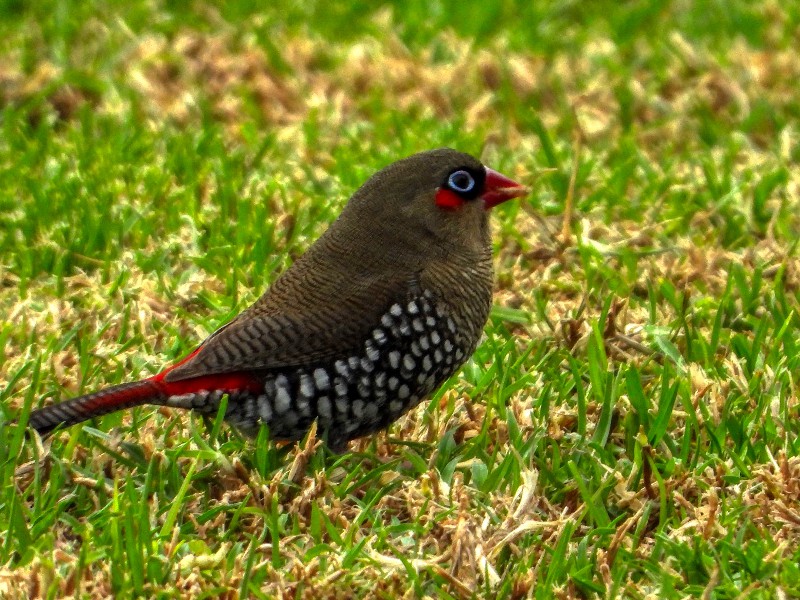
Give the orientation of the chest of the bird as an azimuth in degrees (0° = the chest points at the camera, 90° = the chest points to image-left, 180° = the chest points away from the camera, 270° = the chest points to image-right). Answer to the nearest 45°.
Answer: approximately 270°
